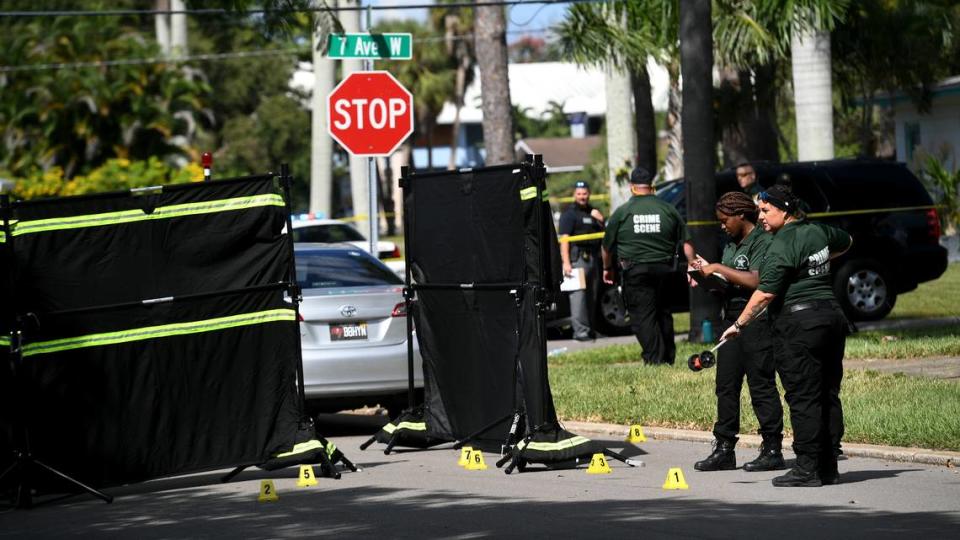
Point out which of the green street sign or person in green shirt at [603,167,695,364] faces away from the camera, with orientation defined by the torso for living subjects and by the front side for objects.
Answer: the person in green shirt

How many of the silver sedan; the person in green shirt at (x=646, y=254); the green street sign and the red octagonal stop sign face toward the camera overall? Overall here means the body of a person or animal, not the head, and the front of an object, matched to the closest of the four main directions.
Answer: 2

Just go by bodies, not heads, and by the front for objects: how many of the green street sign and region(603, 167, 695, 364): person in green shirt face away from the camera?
1

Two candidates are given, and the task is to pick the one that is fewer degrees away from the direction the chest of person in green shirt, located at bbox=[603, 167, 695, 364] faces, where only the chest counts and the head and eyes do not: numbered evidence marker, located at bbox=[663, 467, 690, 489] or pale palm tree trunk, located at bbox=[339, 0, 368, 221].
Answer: the pale palm tree trunk

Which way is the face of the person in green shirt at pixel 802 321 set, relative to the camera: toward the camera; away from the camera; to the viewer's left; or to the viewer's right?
to the viewer's left

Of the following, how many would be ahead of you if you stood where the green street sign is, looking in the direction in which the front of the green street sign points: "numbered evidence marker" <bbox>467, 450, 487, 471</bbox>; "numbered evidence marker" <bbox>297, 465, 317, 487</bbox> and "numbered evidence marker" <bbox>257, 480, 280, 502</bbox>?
3

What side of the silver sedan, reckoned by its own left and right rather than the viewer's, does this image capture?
back

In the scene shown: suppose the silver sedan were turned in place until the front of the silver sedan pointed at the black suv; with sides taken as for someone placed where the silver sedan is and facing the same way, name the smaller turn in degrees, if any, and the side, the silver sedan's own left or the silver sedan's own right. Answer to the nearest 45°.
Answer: approximately 45° to the silver sedan's own right

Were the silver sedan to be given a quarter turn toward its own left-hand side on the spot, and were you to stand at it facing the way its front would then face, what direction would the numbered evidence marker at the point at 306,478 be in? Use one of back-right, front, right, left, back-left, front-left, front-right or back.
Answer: left

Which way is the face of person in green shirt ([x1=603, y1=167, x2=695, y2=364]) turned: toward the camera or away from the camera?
away from the camera

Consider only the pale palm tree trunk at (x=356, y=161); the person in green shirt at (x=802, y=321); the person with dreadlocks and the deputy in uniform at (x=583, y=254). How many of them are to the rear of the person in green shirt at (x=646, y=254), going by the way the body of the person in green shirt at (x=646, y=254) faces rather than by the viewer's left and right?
2

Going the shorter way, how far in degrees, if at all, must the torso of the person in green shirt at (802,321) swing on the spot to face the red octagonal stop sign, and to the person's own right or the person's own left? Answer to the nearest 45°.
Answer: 0° — they already face it

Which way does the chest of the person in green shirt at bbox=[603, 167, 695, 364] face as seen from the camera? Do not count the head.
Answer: away from the camera

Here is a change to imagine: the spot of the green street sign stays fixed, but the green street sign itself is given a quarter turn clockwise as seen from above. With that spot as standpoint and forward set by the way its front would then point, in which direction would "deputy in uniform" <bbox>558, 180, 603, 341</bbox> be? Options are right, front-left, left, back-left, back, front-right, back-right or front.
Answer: back-right
